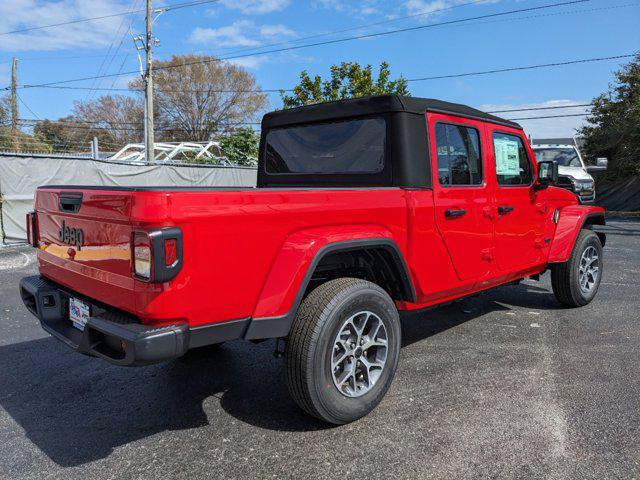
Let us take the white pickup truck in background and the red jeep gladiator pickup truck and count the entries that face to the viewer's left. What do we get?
0

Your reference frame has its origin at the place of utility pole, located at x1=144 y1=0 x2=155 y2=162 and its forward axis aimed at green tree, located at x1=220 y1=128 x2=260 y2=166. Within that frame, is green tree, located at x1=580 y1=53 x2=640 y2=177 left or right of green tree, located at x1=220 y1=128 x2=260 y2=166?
right

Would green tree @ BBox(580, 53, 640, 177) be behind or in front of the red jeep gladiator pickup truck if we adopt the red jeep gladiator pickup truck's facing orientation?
in front

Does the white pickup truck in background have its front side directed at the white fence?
no

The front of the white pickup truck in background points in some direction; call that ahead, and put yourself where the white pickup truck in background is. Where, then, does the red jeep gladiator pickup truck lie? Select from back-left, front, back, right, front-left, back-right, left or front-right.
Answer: front-right

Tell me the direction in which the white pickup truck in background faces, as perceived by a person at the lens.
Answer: facing the viewer and to the right of the viewer

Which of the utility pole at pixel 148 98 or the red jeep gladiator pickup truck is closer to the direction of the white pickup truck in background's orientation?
the red jeep gladiator pickup truck

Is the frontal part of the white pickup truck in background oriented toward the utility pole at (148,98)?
no

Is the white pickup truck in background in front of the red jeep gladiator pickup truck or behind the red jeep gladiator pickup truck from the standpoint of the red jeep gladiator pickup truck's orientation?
in front

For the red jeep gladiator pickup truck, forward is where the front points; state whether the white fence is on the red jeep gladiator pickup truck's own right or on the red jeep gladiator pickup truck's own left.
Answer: on the red jeep gladiator pickup truck's own left

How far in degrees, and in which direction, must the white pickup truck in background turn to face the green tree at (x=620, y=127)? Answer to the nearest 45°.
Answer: approximately 135° to its left

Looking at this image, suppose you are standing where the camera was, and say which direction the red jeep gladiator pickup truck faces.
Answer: facing away from the viewer and to the right of the viewer

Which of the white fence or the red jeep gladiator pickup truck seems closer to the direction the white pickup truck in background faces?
the red jeep gladiator pickup truck
